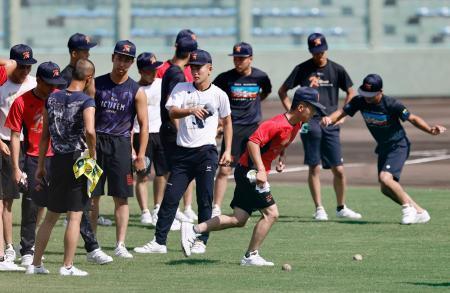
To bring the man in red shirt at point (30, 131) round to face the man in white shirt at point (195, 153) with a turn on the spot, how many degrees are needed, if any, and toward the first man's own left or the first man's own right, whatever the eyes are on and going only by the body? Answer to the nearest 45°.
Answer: approximately 45° to the first man's own left

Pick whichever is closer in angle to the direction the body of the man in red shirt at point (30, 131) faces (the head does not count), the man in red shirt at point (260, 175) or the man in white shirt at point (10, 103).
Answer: the man in red shirt

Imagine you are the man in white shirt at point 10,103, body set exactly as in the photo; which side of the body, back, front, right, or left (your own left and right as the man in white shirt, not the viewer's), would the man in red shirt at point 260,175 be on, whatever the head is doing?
front

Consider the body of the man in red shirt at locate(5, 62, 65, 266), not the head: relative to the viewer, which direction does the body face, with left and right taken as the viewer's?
facing the viewer and to the right of the viewer

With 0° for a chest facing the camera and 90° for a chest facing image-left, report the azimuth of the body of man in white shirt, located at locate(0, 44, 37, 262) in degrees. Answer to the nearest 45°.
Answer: approximately 315°

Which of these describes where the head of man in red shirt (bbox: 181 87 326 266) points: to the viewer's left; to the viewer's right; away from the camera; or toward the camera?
to the viewer's right

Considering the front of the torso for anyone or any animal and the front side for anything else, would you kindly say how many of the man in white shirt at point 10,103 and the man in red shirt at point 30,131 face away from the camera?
0

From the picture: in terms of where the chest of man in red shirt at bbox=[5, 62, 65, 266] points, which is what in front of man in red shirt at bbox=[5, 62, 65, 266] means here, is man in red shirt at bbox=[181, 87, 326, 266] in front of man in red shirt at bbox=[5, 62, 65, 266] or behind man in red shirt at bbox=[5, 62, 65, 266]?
in front

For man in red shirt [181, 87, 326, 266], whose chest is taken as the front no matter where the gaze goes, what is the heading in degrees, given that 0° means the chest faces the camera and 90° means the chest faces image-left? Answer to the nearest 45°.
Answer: approximately 270°
